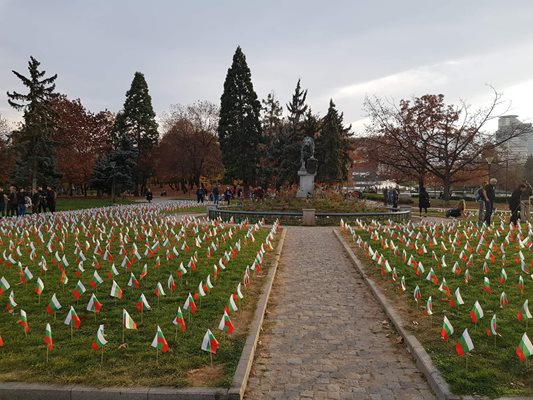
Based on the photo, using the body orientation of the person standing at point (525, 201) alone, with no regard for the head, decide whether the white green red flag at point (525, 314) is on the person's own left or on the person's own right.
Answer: on the person's own left

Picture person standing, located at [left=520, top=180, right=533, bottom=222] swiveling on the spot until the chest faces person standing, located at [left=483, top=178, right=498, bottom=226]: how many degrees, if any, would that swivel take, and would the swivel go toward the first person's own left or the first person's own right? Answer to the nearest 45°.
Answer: approximately 45° to the first person's own left

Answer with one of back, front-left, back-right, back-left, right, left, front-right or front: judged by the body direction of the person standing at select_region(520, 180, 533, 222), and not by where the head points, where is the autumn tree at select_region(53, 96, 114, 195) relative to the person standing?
front

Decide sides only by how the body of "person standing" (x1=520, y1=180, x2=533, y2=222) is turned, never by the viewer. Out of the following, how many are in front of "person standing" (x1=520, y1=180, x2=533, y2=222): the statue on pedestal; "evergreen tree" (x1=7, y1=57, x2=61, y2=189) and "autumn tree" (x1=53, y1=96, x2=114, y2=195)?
3

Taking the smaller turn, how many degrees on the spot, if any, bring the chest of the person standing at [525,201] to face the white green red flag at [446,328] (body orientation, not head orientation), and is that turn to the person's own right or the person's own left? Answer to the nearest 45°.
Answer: approximately 90° to the person's own left

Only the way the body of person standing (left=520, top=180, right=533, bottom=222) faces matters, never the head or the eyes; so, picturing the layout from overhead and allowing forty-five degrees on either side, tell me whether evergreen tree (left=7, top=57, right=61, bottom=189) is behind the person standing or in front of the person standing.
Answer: in front

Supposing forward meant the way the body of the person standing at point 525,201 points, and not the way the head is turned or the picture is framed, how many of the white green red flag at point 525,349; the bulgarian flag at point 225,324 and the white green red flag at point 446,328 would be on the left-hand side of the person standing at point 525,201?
3

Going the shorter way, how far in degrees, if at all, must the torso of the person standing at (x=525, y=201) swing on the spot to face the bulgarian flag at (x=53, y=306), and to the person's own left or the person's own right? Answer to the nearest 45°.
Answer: approximately 90° to the person's own left

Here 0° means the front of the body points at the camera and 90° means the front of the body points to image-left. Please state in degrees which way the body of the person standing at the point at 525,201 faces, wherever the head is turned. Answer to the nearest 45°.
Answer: approximately 90°

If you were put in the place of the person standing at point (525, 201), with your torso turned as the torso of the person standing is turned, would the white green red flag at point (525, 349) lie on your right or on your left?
on your left

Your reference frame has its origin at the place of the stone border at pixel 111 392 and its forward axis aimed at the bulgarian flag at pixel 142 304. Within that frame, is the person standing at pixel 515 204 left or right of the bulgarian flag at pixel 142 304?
right

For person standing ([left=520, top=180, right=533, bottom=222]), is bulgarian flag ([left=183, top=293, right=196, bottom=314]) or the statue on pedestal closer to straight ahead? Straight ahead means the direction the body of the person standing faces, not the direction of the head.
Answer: the statue on pedestal

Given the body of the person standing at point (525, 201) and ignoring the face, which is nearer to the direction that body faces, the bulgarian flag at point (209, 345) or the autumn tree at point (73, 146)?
the autumn tree

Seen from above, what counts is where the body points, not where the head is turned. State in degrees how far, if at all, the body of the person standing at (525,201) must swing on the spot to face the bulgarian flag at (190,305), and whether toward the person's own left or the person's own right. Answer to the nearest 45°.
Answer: approximately 90° to the person's own left

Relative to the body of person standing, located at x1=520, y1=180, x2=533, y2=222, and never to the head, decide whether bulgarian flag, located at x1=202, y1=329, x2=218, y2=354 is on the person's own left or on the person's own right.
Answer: on the person's own left
